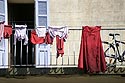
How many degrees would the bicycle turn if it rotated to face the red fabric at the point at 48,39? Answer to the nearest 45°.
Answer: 0° — it already faces it

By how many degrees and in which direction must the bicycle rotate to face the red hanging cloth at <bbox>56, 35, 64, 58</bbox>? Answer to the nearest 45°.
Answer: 0° — it already faces it

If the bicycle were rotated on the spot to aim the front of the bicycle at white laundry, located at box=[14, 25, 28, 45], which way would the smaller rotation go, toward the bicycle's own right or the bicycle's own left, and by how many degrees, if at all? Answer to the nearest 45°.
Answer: approximately 45° to the bicycle's own right

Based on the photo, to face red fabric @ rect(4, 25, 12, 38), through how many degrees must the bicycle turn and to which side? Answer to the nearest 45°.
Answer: approximately 45° to its right
